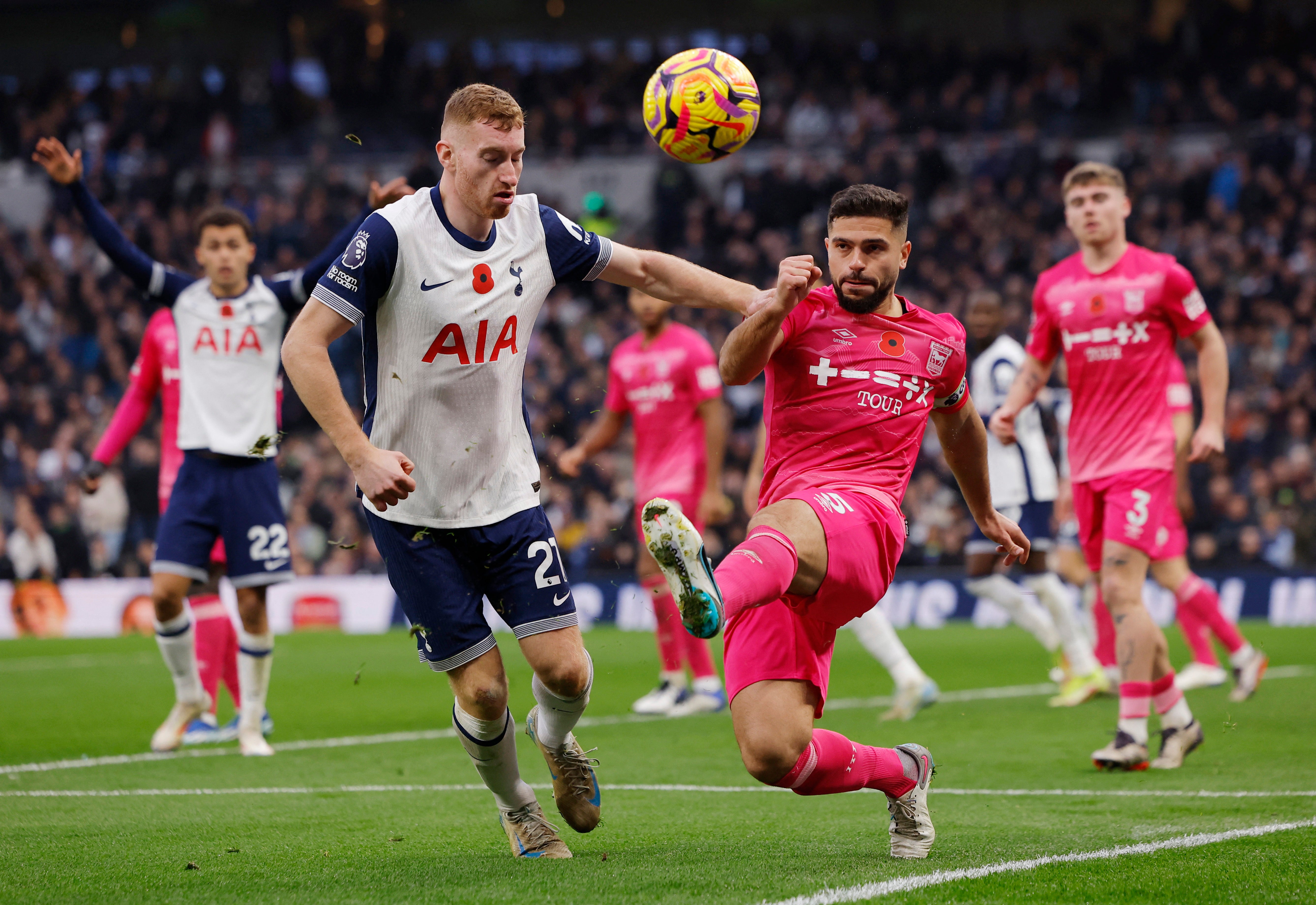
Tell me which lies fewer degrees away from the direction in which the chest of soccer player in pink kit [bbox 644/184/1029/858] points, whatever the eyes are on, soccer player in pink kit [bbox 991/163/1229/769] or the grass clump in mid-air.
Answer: the grass clump in mid-air

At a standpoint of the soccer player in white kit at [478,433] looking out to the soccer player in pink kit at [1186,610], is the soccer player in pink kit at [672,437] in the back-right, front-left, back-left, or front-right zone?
front-left

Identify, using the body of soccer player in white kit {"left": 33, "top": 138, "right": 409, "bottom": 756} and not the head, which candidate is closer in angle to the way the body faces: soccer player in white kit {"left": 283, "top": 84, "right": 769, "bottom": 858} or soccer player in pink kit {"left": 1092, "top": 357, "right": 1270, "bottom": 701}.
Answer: the soccer player in white kit

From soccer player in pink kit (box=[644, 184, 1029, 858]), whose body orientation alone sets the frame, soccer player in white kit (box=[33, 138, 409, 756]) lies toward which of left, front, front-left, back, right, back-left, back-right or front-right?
right

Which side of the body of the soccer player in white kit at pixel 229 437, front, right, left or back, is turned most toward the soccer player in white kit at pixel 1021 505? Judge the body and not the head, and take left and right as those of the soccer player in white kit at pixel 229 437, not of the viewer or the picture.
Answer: left

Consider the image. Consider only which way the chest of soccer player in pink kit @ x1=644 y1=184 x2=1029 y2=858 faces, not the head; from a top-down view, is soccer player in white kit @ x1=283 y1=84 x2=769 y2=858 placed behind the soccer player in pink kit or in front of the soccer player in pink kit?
in front

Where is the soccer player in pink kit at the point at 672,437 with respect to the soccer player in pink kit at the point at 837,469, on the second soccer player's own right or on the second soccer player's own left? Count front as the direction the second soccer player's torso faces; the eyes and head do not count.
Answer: on the second soccer player's own right

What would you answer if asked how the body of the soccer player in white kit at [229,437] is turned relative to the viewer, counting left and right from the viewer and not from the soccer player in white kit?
facing the viewer

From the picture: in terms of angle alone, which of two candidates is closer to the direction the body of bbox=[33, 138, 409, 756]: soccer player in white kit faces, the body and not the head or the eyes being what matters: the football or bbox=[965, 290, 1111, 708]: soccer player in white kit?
the football

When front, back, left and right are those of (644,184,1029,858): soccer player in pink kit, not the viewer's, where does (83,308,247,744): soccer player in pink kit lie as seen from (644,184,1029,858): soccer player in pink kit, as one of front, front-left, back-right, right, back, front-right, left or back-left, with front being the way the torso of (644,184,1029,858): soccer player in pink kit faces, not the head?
right

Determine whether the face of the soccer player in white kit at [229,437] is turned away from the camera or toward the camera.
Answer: toward the camera

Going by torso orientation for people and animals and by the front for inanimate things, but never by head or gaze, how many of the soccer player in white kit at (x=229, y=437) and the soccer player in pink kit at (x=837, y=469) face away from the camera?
0

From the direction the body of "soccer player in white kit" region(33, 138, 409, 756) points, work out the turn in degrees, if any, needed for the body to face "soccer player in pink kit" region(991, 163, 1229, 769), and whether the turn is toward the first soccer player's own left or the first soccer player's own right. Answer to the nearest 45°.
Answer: approximately 90° to the first soccer player's own left

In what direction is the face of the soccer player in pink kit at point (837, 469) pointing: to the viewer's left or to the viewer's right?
to the viewer's left

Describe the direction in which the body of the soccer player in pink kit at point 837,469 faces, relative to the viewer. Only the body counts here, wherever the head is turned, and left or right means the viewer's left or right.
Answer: facing the viewer and to the left of the viewer

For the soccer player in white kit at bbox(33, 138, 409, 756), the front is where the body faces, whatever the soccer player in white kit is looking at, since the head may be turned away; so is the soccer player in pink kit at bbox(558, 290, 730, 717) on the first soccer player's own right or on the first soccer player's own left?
on the first soccer player's own left
